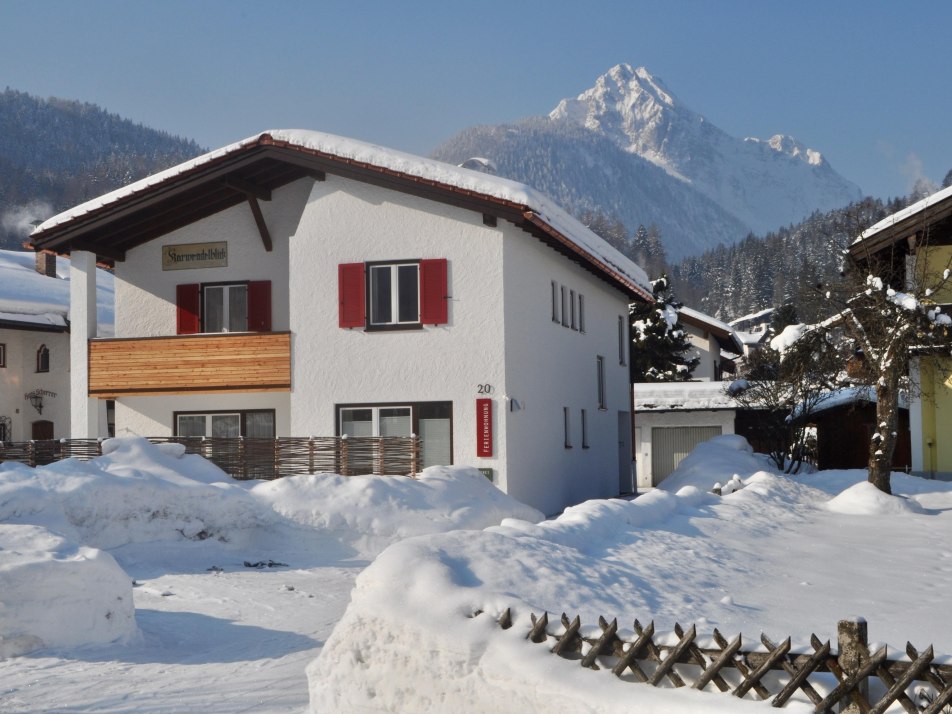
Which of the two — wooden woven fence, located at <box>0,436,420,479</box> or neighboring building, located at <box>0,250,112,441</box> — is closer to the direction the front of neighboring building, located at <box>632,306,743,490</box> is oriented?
the wooden woven fence

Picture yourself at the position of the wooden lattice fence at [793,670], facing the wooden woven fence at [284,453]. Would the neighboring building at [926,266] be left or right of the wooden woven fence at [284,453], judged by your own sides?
right

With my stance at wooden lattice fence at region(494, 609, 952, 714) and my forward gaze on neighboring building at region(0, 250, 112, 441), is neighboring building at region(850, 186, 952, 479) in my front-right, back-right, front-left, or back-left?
front-right

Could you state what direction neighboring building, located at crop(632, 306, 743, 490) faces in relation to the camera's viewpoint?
facing the viewer

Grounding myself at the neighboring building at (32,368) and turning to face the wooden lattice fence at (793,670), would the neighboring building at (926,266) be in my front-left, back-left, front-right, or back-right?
front-left

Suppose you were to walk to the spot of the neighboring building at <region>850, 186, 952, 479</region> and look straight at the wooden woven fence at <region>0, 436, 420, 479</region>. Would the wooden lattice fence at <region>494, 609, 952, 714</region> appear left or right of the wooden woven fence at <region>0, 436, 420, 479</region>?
left

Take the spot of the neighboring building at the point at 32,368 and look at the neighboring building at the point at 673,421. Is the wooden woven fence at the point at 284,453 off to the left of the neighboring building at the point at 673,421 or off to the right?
right

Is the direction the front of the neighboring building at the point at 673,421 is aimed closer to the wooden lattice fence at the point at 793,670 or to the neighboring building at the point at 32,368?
the wooden lattice fence

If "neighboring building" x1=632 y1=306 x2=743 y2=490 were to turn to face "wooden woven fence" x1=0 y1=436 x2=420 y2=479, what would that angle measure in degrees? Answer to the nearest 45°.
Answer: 0° — it already faces it

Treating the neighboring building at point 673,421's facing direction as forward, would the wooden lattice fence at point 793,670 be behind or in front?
in front

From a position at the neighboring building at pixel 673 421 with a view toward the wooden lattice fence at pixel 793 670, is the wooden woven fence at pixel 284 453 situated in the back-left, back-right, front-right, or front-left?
front-right

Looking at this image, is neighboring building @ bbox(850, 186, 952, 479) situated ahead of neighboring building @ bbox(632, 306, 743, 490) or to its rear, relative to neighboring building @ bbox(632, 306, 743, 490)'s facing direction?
ahead
